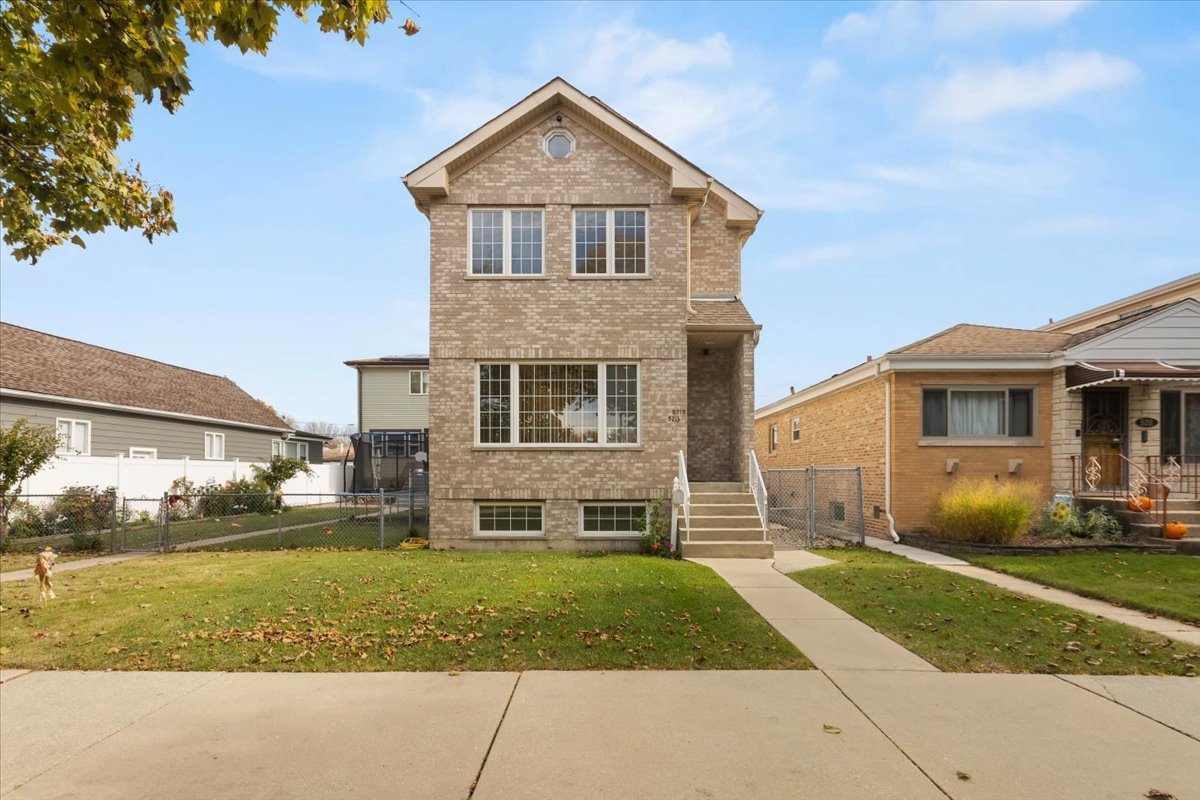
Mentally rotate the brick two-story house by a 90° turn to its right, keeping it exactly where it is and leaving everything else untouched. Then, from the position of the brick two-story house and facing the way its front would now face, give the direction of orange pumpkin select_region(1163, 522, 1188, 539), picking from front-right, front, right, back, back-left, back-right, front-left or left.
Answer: back

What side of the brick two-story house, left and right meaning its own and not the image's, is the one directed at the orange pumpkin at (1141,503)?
left

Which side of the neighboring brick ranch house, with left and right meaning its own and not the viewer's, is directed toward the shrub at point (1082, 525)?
front

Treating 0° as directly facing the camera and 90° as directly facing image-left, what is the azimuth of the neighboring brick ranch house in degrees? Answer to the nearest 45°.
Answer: approximately 0°

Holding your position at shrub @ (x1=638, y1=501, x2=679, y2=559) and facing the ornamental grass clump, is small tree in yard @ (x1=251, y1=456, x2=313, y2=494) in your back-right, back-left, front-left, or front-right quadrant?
back-left

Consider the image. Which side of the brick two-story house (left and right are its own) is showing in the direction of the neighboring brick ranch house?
left

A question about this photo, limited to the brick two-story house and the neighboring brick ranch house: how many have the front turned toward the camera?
2

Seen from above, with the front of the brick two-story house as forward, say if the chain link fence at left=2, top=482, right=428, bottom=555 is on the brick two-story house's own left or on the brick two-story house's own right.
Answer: on the brick two-story house's own right

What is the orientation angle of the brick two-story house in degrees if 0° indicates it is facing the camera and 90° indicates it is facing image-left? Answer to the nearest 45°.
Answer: approximately 0°

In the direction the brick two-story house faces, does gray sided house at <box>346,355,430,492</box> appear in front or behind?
behind

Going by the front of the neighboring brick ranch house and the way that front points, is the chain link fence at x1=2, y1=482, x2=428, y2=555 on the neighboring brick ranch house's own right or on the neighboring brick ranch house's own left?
on the neighboring brick ranch house's own right

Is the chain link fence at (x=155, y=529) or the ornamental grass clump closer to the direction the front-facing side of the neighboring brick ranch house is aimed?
the ornamental grass clump

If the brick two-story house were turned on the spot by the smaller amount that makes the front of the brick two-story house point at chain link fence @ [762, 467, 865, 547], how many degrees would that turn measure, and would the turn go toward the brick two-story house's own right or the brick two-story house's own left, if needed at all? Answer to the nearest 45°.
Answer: approximately 45° to the brick two-story house's own left
